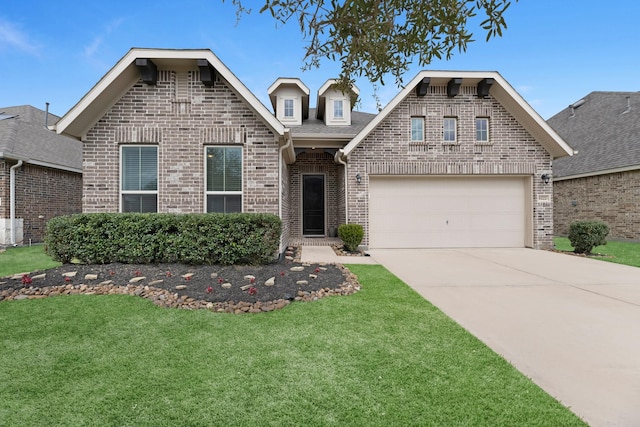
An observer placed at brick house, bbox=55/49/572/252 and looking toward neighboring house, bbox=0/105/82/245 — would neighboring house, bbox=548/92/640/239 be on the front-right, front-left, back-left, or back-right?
back-right

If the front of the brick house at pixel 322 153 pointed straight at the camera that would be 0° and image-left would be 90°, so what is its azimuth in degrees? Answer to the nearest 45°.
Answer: approximately 0°

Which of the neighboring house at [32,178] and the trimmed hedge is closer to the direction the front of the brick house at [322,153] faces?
the trimmed hedge

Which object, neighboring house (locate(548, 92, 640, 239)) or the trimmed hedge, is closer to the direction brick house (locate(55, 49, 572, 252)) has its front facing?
the trimmed hedge

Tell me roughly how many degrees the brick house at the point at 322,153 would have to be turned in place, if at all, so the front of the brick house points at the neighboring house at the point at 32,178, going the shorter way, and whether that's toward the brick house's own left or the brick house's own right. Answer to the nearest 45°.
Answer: approximately 90° to the brick house's own right

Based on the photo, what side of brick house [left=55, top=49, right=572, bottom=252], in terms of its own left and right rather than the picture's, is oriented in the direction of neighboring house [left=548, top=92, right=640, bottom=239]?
left

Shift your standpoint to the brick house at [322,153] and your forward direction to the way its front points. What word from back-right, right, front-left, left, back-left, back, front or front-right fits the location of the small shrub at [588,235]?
left

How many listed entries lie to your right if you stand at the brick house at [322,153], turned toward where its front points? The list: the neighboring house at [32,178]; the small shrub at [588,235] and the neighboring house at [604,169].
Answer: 1

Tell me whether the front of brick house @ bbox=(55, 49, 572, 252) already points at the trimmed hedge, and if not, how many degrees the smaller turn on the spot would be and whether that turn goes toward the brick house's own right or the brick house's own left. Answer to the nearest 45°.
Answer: approximately 45° to the brick house's own right
